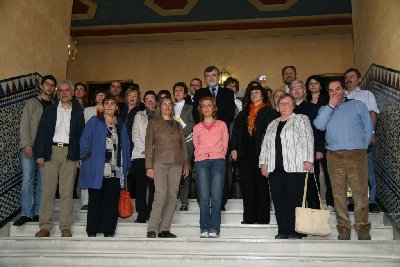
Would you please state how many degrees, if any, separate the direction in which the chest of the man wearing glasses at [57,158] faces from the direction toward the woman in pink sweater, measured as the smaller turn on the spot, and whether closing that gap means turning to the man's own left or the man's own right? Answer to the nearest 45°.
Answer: approximately 45° to the man's own left

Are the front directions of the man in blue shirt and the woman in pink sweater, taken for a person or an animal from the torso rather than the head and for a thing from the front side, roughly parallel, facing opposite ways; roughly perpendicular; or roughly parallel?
roughly parallel

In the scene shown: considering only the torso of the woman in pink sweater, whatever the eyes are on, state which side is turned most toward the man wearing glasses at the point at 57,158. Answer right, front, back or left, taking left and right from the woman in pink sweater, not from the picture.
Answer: right

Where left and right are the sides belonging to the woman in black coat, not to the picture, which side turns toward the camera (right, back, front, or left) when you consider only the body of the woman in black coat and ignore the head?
front

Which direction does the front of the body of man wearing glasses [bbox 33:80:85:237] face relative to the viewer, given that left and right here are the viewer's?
facing the viewer

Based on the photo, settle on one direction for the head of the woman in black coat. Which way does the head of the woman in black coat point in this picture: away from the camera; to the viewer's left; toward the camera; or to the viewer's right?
toward the camera

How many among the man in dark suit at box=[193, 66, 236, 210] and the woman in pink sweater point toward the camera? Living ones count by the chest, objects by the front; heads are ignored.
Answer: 2

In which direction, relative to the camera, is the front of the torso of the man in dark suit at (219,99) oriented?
toward the camera

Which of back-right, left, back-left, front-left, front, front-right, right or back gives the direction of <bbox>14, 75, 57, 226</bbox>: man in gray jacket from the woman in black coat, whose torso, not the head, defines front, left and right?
right

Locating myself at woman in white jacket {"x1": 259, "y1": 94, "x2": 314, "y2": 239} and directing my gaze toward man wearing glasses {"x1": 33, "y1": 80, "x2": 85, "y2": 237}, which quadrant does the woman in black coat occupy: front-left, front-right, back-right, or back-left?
front-right

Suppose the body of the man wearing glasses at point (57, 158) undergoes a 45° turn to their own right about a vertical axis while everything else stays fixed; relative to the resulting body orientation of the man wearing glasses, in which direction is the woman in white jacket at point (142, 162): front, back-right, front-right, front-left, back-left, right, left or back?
back-left

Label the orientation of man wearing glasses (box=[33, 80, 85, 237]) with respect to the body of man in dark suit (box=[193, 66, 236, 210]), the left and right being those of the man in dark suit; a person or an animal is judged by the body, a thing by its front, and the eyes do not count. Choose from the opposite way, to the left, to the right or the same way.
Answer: the same way

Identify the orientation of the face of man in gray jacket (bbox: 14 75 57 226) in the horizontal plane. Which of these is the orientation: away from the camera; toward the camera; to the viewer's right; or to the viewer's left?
toward the camera

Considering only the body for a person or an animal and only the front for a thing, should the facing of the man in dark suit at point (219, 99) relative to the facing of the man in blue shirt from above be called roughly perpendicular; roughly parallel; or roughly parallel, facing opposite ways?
roughly parallel

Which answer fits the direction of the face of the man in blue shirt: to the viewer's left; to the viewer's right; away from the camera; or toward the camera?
toward the camera

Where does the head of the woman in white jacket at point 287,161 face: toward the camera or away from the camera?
toward the camera
